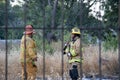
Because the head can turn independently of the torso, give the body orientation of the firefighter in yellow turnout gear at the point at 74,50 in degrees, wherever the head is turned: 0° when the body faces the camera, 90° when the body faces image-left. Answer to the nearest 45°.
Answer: approximately 90°
